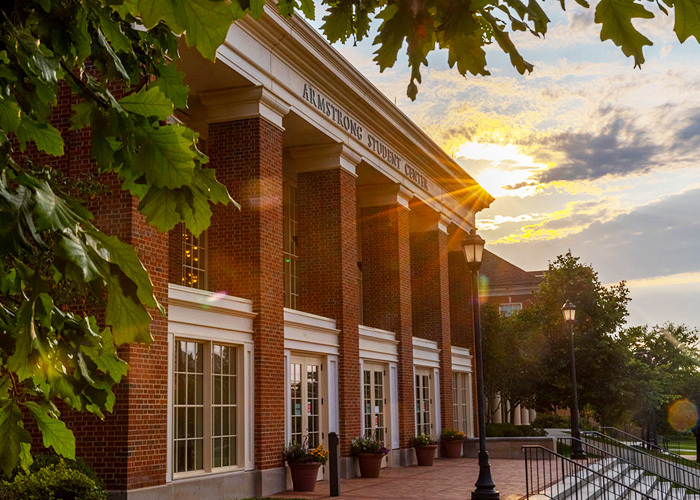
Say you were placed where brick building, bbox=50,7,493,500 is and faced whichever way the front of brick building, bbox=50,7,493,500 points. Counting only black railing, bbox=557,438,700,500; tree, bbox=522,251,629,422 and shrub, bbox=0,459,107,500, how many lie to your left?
2

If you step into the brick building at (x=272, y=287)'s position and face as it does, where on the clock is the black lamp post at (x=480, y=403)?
The black lamp post is roughly at 11 o'clock from the brick building.

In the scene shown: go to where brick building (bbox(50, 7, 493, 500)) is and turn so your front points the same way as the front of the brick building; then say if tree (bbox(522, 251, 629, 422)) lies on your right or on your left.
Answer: on your left

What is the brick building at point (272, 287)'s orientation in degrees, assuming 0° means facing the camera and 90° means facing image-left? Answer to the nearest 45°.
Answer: approximately 315°

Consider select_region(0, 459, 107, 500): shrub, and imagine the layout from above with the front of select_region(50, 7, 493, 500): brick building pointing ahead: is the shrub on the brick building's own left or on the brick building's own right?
on the brick building's own right

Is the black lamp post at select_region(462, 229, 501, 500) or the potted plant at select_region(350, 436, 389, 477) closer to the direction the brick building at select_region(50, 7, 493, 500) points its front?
the black lamp post

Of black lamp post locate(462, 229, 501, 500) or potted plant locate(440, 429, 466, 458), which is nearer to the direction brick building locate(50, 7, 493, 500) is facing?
the black lamp post

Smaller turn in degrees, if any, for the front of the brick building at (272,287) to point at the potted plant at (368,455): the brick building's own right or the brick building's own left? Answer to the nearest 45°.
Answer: approximately 90° to the brick building's own left
